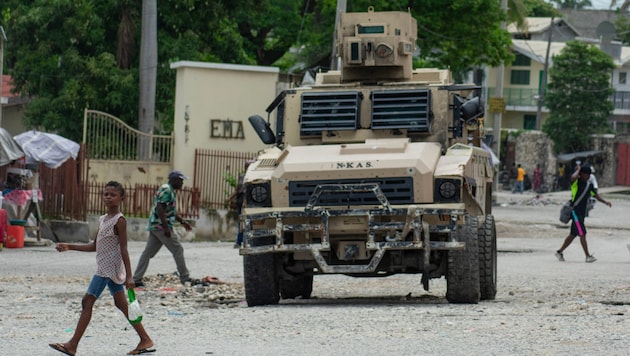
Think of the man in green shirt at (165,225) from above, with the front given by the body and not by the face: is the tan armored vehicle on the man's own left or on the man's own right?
on the man's own right

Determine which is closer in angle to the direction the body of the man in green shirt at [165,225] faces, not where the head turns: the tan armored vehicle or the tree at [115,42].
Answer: the tan armored vehicle

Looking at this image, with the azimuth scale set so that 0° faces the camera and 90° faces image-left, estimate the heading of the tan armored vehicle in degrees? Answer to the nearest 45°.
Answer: approximately 0°

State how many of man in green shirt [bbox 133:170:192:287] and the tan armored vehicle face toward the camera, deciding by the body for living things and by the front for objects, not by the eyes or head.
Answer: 1

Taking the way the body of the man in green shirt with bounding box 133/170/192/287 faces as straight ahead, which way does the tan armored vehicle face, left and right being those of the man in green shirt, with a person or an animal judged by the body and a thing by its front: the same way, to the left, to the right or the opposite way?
to the right

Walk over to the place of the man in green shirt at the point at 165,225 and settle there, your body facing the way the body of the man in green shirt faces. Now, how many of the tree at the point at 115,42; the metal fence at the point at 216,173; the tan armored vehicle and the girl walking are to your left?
2

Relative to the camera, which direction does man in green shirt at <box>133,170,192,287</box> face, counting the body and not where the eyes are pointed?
to the viewer's right

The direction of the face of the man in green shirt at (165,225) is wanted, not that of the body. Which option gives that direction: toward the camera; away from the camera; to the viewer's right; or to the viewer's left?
to the viewer's right

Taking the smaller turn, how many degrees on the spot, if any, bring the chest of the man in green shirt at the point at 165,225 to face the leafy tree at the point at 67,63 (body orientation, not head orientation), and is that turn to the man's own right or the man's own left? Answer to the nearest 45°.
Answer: approximately 90° to the man's own left
